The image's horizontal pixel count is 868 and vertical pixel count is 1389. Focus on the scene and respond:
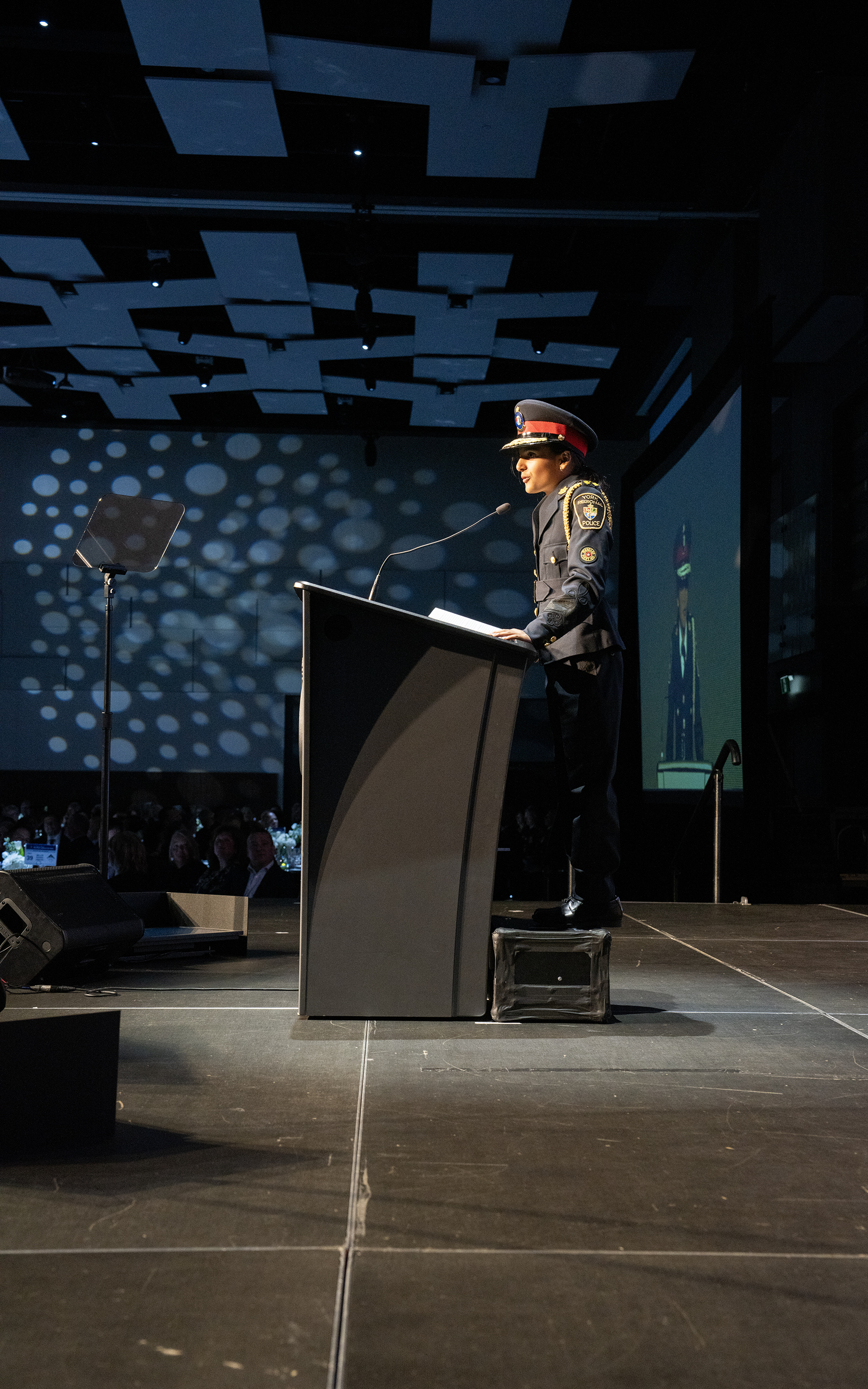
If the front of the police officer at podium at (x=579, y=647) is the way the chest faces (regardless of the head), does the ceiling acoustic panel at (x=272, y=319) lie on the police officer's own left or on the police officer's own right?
on the police officer's own right

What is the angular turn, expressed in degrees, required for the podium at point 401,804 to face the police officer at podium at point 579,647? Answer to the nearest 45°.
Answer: approximately 135° to its right

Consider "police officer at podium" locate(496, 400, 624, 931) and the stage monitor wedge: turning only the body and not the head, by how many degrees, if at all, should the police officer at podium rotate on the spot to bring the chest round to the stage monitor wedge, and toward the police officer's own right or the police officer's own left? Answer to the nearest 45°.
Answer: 0° — they already face it

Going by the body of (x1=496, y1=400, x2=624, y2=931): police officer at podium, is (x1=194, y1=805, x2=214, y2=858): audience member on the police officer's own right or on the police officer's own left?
on the police officer's own right

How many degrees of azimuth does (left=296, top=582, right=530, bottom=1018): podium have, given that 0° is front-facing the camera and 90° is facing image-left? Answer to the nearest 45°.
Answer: approximately 90°

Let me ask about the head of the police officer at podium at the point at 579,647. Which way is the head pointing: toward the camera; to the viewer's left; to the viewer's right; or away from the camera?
to the viewer's left

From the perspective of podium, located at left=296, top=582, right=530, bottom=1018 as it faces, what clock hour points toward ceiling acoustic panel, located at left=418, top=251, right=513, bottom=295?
The ceiling acoustic panel is roughly at 3 o'clock from the podium.

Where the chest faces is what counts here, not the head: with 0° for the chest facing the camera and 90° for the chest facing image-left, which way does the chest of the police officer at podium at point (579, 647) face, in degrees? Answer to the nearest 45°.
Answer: approximately 90°

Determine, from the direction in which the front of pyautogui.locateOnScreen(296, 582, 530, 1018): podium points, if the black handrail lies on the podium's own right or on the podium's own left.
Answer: on the podium's own right

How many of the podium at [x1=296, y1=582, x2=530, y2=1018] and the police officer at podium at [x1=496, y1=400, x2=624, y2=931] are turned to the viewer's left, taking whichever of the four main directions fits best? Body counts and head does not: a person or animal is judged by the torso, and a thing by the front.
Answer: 2
